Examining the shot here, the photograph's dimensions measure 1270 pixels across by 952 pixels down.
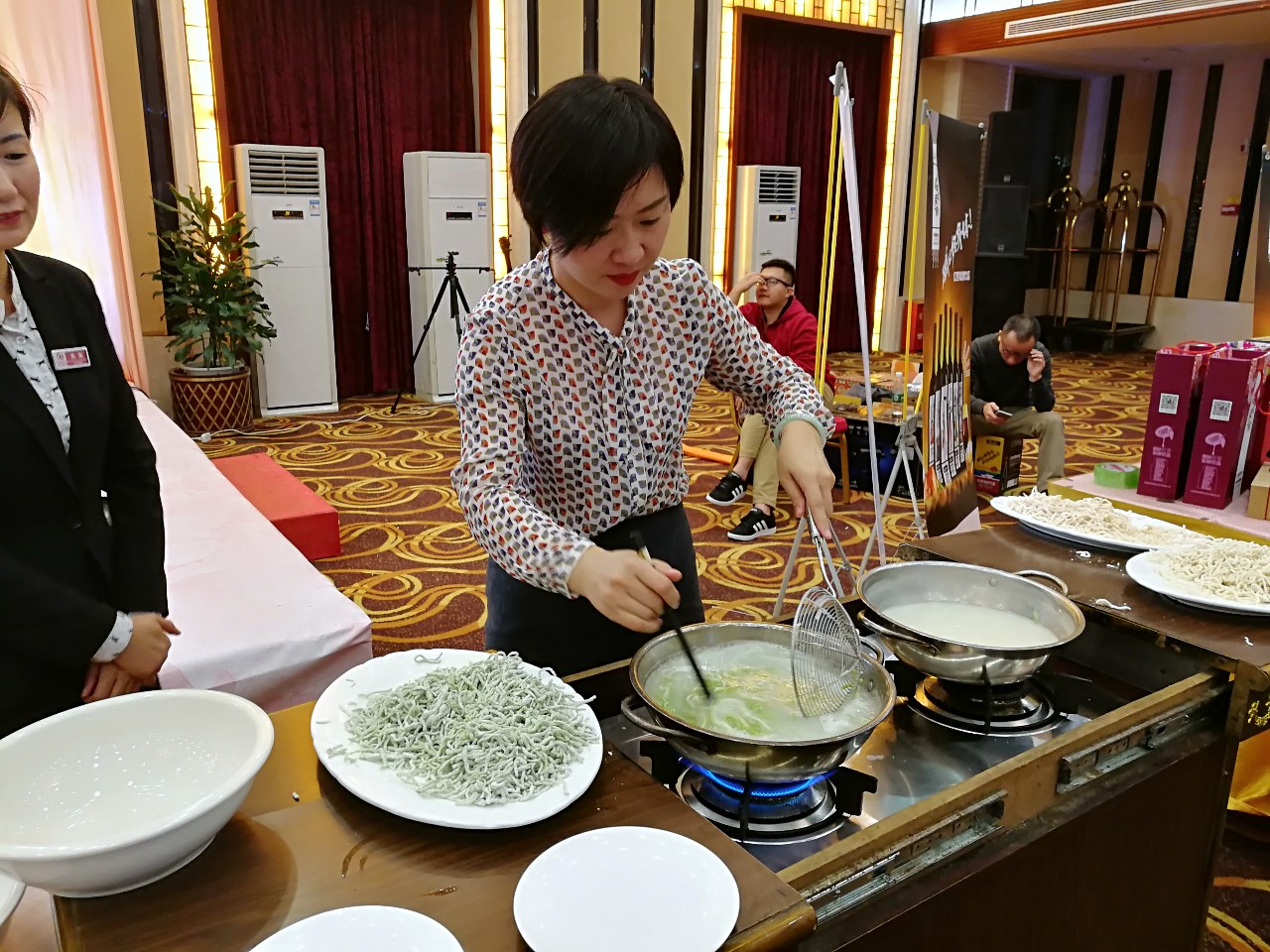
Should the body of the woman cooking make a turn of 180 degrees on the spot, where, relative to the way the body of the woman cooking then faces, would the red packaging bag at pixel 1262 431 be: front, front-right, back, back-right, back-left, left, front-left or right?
right

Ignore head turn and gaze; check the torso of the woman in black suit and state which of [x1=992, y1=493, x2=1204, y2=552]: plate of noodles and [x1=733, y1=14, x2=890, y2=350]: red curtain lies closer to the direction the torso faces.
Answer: the plate of noodles

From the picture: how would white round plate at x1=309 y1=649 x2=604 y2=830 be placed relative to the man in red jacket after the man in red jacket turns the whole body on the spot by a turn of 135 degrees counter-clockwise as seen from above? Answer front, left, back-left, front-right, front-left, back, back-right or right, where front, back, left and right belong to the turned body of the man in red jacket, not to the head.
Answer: right

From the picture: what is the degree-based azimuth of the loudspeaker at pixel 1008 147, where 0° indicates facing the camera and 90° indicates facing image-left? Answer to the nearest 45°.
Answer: approximately 0°

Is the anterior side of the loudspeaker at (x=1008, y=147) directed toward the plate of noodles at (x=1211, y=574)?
yes

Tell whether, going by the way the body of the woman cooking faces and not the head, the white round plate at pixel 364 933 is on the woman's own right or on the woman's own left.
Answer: on the woman's own right

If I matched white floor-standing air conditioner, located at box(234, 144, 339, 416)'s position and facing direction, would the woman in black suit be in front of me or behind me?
in front

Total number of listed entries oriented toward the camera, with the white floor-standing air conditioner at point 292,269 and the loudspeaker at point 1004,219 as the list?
2

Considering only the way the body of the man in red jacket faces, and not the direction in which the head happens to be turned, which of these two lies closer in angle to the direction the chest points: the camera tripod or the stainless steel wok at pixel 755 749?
the stainless steel wok

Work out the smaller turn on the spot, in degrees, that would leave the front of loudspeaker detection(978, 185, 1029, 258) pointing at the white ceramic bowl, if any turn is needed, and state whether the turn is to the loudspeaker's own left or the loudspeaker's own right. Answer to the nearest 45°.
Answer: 0° — it already faces it

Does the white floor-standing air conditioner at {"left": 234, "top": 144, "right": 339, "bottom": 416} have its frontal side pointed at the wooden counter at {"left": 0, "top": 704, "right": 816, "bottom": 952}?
yes

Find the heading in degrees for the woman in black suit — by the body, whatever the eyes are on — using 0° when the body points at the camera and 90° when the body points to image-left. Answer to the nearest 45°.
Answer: approximately 315°

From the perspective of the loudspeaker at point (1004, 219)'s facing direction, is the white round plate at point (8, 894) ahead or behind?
ahead

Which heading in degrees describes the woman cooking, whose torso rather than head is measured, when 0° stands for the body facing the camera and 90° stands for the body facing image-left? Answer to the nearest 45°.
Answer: approximately 315°

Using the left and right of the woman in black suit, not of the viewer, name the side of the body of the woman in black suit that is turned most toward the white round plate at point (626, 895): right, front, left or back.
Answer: front

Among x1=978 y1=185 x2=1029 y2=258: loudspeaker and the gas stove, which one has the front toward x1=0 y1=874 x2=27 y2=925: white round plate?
the loudspeaker

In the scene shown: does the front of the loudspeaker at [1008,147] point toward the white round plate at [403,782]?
yes

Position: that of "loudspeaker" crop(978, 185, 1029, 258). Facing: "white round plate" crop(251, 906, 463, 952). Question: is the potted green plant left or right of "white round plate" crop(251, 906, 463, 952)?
right

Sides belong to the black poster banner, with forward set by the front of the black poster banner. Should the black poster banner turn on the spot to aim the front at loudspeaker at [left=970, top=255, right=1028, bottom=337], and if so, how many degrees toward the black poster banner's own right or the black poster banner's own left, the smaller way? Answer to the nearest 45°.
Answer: approximately 135° to the black poster banner's own left
